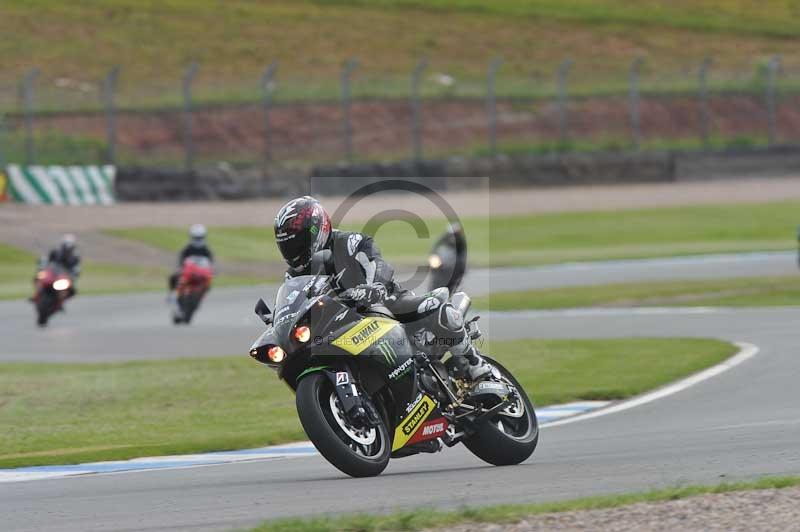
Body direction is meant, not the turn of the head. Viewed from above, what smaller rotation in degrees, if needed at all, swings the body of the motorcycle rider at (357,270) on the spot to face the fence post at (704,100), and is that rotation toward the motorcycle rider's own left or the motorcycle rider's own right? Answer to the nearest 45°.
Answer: approximately 135° to the motorcycle rider's own right

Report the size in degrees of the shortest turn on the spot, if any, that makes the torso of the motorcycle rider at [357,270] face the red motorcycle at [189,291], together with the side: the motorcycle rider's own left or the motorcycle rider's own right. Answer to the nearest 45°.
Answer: approximately 135° to the motorcycle rider's own right

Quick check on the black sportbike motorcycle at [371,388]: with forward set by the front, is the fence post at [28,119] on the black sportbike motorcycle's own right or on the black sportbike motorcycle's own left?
on the black sportbike motorcycle's own right

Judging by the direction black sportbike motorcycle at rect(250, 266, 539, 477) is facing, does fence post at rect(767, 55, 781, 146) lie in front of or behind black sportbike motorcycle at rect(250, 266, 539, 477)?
behind

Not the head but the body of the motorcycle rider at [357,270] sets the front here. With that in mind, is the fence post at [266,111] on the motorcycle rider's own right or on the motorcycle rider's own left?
on the motorcycle rider's own right

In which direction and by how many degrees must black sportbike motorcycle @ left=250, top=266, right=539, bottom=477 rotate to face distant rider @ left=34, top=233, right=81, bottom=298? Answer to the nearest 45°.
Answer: approximately 135° to its right

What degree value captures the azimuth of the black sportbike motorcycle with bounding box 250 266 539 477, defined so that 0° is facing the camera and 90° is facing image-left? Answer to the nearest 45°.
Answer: approximately 45°

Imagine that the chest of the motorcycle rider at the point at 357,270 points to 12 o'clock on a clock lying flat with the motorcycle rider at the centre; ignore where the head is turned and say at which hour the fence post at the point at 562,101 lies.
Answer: The fence post is roughly at 5 o'clock from the motorcycle rider.

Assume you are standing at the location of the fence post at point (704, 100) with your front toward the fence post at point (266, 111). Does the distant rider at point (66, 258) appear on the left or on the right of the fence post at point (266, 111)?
left

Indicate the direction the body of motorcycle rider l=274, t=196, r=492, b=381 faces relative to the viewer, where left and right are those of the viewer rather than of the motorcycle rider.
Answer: facing the viewer and to the left of the viewer

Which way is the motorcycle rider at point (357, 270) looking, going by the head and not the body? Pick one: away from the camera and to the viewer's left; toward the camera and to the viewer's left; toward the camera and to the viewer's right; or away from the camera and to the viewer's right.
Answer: toward the camera and to the viewer's left

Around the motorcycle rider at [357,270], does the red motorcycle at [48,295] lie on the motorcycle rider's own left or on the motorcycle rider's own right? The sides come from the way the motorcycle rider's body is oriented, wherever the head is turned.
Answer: on the motorcycle rider's own right

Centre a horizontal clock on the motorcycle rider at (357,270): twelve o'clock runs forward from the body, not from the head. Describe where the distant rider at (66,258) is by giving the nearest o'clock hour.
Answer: The distant rider is roughly at 4 o'clock from the motorcycle rider.

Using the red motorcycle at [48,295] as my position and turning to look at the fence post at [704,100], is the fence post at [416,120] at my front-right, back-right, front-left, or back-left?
front-left

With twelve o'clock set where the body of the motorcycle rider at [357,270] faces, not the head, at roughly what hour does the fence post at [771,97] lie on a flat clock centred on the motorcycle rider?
The fence post is roughly at 5 o'clock from the motorcycle rider.

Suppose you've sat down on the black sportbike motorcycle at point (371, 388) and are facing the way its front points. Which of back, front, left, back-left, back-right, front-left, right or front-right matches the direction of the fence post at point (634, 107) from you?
back-right

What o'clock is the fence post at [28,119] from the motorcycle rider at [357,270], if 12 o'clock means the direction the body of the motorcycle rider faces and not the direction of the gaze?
The fence post is roughly at 4 o'clock from the motorcycle rider.
